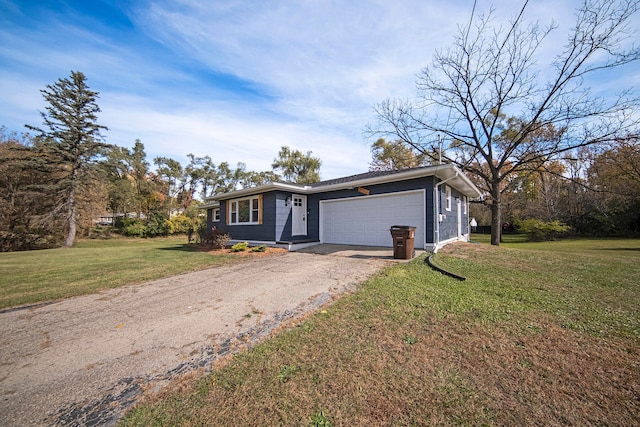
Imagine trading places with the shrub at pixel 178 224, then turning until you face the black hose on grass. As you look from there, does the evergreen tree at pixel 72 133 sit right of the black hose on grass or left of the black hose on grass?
right

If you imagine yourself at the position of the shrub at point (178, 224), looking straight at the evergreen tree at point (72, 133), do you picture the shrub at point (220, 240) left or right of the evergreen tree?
left

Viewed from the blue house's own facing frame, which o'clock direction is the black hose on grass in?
The black hose on grass is roughly at 10 o'clock from the blue house.

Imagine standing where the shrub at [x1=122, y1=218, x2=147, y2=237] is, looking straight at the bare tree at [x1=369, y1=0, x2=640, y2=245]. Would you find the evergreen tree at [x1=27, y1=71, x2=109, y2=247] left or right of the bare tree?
right

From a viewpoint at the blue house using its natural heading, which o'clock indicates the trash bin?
The trash bin is roughly at 10 o'clock from the blue house.

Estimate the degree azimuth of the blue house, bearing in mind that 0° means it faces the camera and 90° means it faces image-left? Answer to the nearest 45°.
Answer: approximately 45°
